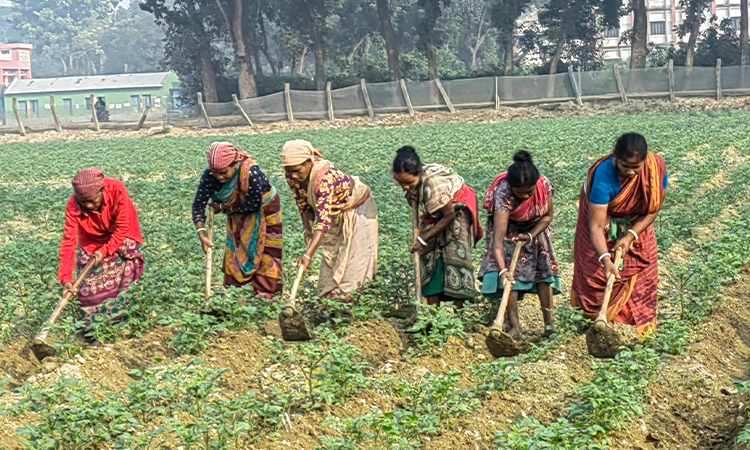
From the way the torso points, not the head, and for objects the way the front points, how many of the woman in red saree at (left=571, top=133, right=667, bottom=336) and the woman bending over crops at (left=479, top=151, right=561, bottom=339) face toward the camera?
2

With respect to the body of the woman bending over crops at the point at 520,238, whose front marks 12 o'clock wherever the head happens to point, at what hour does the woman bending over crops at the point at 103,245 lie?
the woman bending over crops at the point at 103,245 is roughly at 3 o'clock from the woman bending over crops at the point at 520,238.

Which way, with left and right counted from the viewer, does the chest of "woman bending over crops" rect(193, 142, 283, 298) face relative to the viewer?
facing the viewer and to the left of the viewer

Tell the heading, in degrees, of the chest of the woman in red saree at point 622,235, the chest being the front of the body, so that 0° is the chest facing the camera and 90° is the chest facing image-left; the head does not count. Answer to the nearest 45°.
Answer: approximately 0°

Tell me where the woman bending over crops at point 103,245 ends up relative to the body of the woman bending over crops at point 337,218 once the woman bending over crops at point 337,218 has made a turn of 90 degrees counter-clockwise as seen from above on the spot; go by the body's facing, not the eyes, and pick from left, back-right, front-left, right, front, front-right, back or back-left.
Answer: back-right

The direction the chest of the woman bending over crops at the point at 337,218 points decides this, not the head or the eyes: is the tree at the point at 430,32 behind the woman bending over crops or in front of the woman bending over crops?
behind

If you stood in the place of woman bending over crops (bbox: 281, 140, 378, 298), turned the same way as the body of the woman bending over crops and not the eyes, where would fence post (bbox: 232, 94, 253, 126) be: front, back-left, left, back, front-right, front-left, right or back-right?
back-right

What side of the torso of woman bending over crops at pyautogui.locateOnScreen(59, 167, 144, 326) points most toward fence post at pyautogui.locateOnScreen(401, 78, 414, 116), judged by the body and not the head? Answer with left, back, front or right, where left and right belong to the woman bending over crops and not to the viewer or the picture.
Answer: back

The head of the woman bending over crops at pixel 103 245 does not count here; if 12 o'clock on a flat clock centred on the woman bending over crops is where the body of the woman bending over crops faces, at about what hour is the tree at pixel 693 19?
The tree is roughly at 6 o'clock from the woman bending over crops.
